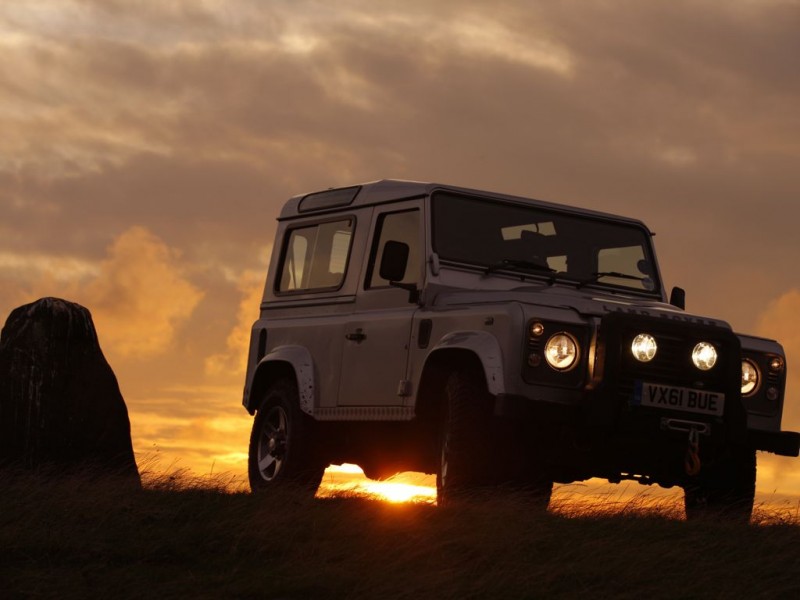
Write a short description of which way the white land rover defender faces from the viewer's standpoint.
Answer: facing the viewer and to the right of the viewer

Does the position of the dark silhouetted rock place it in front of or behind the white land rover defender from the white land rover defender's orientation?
behind
